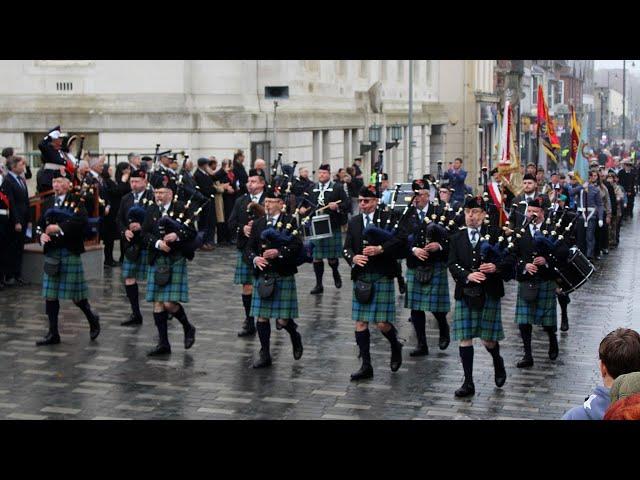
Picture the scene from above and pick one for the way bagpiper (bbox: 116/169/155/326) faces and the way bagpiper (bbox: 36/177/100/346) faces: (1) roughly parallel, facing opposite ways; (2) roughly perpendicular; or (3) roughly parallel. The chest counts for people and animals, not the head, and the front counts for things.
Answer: roughly parallel

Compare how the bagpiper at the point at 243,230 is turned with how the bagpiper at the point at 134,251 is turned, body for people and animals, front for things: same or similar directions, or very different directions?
same or similar directions

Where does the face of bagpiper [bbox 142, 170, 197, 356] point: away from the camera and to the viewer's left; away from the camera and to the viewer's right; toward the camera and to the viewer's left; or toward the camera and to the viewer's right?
toward the camera and to the viewer's left

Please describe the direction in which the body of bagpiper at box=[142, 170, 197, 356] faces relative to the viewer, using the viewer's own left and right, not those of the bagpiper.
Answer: facing the viewer and to the left of the viewer

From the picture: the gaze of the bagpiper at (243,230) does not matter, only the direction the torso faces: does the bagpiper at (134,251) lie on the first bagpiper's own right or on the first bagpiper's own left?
on the first bagpiper's own right

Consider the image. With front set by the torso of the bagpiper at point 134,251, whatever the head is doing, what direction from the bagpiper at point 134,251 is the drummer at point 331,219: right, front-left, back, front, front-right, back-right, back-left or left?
back

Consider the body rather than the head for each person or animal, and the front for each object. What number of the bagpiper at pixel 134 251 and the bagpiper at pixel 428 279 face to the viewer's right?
0

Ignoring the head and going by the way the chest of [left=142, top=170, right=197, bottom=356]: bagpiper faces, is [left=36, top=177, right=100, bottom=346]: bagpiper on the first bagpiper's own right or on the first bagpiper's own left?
on the first bagpiper's own right

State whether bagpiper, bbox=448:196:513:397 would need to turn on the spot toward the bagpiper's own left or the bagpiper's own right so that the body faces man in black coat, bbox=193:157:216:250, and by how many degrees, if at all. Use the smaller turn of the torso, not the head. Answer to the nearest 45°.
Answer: approximately 90° to the bagpiper's own right

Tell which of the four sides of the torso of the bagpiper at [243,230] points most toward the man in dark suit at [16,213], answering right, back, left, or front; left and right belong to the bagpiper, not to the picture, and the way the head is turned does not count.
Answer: right

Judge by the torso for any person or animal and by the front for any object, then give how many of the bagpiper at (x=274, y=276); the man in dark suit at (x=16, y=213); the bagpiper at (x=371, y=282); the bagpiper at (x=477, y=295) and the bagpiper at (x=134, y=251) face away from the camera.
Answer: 0

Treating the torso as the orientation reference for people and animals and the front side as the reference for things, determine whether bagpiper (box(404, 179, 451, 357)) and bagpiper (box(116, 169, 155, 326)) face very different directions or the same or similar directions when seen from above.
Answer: same or similar directions

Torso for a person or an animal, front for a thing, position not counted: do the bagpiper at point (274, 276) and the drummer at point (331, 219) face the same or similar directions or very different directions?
same or similar directions

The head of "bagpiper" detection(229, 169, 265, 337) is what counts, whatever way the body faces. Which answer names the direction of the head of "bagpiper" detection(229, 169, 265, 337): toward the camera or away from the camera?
toward the camera

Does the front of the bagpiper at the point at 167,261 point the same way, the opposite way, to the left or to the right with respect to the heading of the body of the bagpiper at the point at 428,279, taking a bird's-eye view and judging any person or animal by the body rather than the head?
the same way
